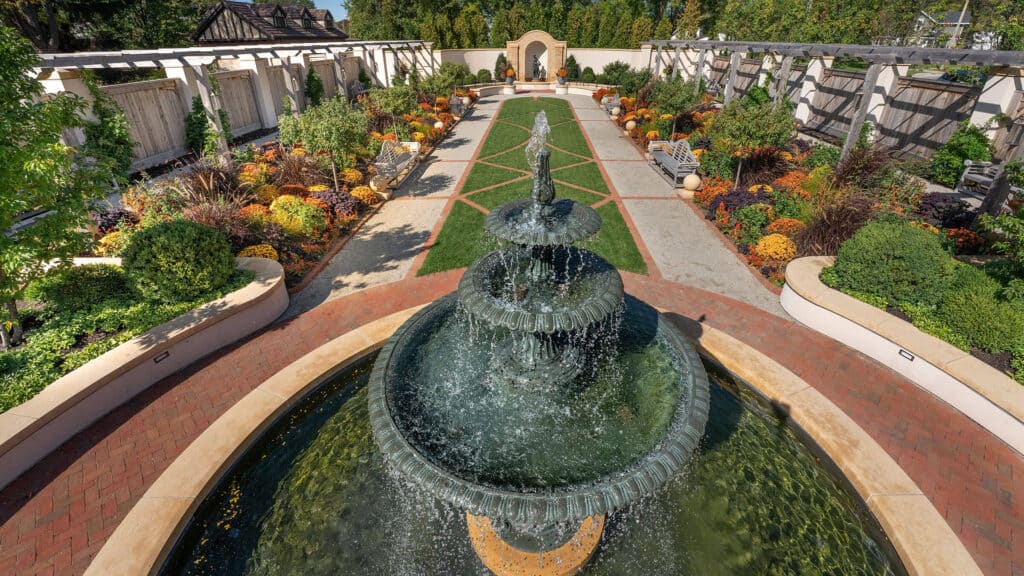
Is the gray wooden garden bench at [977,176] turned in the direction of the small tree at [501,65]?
no

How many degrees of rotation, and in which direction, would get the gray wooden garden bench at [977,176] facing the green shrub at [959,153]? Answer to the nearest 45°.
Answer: approximately 90° to its right

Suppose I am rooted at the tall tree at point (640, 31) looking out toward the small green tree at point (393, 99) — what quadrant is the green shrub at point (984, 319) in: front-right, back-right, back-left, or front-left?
front-left

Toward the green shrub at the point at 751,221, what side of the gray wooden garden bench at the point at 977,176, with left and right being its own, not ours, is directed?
front

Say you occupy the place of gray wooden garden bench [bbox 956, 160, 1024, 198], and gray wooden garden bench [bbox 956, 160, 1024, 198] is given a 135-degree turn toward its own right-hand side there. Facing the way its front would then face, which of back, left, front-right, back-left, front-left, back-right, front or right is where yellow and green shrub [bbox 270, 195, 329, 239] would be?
back-left

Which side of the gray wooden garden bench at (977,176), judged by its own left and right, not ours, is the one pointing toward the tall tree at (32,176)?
front

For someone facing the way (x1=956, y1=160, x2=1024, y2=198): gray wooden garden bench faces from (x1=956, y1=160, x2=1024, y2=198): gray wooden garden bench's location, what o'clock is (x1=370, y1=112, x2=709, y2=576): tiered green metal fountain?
The tiered green metal fountain is roughly at 11 o'clock from the gray wooden garden bench.

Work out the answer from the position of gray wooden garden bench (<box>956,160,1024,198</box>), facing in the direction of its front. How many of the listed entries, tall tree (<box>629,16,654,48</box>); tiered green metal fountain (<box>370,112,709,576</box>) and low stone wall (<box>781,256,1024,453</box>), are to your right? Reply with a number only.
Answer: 1

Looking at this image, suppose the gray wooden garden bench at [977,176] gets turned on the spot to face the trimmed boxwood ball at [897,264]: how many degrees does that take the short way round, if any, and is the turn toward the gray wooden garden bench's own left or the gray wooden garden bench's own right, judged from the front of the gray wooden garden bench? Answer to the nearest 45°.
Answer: approximately 45° to the gray wooden garden bench's own left

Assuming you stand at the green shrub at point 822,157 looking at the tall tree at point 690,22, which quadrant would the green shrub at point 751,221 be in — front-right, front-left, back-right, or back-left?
back-left

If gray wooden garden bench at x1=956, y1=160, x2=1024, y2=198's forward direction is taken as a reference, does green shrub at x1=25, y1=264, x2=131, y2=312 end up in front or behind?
in front

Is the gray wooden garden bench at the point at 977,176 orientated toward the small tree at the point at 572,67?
no

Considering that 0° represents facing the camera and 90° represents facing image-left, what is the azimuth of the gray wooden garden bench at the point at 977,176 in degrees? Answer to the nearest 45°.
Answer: approximately 45°

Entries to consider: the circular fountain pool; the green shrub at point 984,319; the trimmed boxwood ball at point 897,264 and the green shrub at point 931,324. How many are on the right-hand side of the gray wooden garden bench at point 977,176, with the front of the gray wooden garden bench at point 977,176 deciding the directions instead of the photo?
0

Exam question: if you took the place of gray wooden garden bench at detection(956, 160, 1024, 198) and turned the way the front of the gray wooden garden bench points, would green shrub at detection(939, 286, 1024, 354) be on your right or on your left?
on your left

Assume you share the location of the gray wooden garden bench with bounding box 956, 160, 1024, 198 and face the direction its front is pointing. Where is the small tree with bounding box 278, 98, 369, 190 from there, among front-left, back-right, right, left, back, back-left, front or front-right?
front

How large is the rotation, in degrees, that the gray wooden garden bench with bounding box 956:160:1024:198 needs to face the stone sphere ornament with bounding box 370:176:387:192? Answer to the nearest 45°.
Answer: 0° — it already faces it

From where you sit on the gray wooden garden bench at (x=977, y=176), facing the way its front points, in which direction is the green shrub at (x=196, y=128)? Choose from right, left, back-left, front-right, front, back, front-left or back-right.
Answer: front

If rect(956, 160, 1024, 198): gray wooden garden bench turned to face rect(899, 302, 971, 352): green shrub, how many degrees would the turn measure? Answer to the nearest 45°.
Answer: approximately 45° to its left
